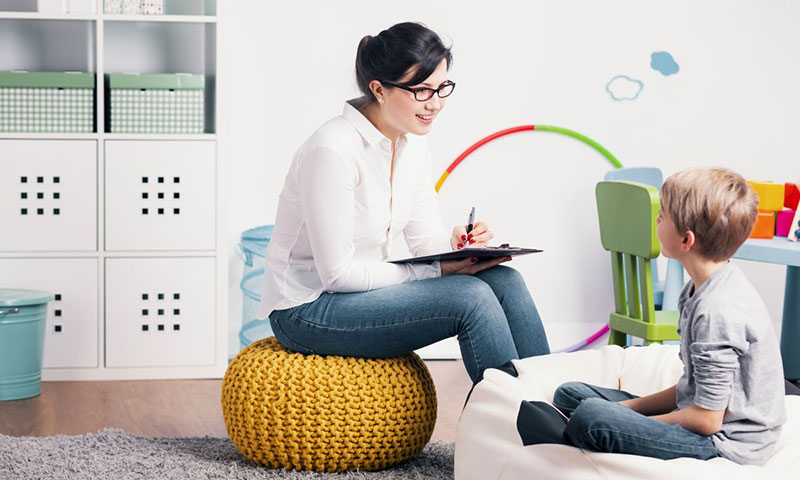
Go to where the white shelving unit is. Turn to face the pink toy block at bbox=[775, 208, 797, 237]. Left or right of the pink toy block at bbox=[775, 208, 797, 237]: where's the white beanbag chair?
right

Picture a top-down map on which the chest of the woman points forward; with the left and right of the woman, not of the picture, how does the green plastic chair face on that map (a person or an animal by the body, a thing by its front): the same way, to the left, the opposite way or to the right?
to the left

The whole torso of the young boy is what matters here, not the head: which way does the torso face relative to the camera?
to the viewer's left

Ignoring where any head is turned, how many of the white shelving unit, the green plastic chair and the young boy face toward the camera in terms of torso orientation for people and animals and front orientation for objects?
1

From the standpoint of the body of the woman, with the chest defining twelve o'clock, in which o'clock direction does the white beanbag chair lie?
The white beanbag chair is roughly at 12 o'clock from the woman.

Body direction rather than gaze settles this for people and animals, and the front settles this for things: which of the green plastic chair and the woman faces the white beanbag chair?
the woman

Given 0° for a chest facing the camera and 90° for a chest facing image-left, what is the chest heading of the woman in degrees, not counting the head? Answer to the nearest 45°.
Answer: approximately 315°

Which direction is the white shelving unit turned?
toward the camera

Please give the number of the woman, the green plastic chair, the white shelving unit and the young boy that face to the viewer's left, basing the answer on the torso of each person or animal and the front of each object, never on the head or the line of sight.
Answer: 1

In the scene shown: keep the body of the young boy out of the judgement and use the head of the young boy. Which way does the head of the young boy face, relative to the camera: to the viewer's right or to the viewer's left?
to the viewer's left

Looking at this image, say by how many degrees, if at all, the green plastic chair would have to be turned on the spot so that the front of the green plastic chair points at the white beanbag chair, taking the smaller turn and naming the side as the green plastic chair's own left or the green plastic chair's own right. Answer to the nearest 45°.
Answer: approximately 135° to the green plastic chair's own right

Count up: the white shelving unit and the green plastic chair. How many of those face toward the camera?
1

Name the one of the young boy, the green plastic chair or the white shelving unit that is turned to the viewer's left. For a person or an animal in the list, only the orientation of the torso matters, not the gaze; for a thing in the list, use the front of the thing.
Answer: the young boy

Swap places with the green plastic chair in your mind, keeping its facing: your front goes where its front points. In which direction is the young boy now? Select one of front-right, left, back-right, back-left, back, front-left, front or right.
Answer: back-right
